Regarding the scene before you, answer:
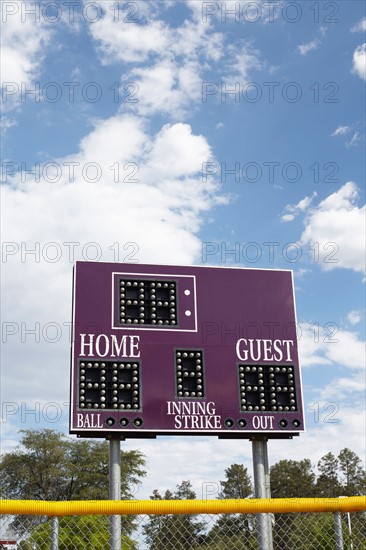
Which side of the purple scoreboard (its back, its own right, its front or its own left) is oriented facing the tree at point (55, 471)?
back

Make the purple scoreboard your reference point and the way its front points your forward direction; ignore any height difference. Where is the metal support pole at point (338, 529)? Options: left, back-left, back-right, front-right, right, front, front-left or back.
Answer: front

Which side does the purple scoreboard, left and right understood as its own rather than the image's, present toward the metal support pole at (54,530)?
front

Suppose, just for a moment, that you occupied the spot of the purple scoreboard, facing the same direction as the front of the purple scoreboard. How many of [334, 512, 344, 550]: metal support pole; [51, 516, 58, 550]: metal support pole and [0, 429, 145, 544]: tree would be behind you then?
1

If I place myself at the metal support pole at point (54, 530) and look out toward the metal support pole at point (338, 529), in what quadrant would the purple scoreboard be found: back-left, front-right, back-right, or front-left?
front-left

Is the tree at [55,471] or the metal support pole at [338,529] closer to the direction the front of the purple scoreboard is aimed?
the metal support pole

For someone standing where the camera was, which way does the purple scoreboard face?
facing the viewer
